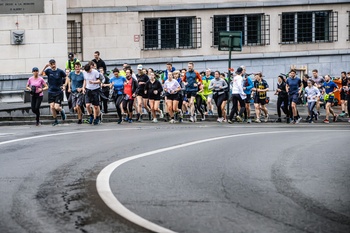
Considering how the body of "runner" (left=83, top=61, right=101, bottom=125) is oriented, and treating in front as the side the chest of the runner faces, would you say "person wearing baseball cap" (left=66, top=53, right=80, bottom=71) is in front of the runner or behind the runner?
behind

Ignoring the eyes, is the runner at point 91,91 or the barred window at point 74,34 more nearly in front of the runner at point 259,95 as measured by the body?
the runner

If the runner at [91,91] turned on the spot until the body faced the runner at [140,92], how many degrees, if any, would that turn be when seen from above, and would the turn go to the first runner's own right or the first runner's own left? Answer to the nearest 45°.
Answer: approximately 135° to the first runner's own left

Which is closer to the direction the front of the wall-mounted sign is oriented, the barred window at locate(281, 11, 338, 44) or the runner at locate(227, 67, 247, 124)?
the runner
